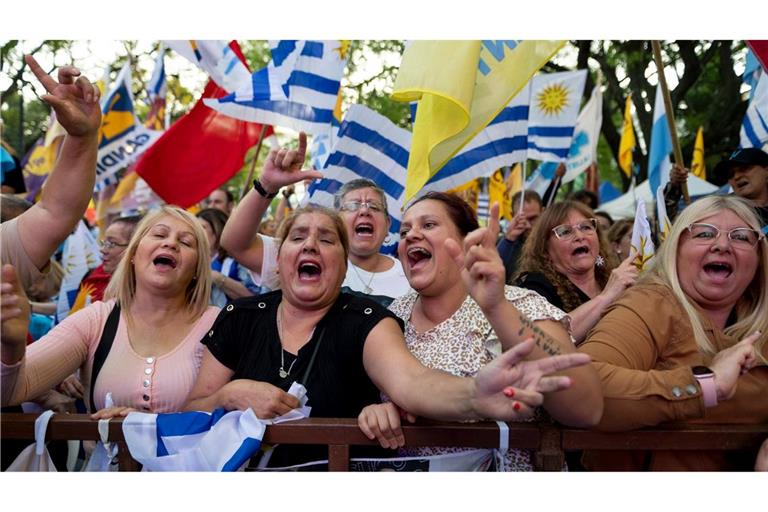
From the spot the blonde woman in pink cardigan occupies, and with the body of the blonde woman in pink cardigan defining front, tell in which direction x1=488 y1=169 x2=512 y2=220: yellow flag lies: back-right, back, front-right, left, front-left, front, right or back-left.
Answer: back-left

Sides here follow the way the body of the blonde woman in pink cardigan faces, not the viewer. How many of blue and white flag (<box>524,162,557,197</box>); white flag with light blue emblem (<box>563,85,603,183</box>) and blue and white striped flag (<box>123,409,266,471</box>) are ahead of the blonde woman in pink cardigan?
1

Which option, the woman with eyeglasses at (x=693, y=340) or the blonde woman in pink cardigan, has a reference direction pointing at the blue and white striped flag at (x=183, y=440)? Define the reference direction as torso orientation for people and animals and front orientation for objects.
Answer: the blonde woman in pink cardigan

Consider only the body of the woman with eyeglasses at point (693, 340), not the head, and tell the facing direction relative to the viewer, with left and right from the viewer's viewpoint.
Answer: facing the viewer and to the right of the viewer

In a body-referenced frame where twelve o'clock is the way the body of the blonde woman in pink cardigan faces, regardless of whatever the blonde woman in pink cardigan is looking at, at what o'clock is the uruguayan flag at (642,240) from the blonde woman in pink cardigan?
The uruguayan flag is roughly at 9 o'clock from the blonde woman in pink cardigan.
